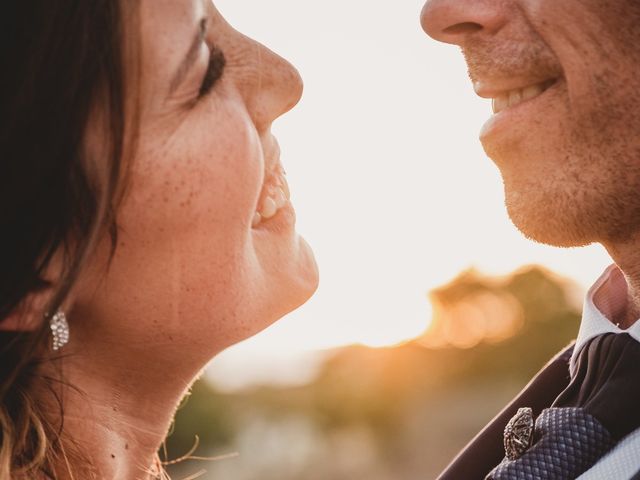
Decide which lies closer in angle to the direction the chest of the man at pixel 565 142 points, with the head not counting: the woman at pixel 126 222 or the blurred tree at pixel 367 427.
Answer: the woman

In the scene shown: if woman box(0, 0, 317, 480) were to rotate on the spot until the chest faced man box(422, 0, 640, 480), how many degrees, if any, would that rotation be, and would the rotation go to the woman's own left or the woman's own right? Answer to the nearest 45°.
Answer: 0° — they already face them

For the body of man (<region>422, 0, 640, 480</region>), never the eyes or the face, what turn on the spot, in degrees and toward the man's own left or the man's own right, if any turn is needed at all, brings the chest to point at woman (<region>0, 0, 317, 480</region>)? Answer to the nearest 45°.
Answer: approximately 45° to the man's own right

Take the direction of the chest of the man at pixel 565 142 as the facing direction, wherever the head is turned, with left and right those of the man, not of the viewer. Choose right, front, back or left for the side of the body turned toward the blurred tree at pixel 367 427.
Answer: right

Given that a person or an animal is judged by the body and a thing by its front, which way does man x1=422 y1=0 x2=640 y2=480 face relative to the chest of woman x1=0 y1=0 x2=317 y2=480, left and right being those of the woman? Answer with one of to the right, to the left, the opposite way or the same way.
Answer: the opposite way

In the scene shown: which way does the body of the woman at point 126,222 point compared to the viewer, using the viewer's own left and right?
facing to the right of the viewer

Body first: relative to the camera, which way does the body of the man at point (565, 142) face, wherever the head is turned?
to the viewer's left

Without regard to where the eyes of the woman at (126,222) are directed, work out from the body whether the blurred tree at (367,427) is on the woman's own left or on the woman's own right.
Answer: on the woman's own left

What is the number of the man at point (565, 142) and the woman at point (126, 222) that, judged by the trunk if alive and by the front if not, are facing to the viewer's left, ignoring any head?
1
